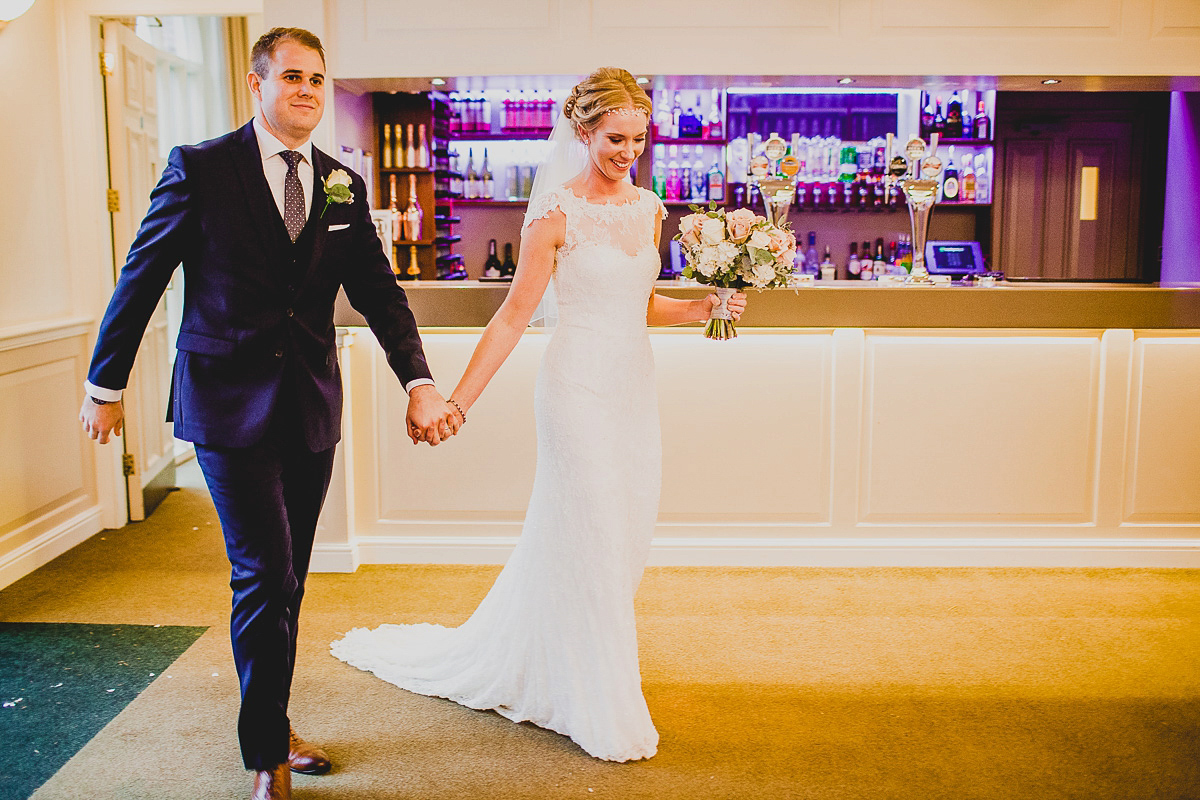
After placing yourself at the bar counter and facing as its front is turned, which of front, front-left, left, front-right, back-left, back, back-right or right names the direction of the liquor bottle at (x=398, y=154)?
back-right

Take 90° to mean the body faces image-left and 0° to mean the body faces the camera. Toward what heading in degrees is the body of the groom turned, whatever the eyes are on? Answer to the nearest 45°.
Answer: approximately 315°

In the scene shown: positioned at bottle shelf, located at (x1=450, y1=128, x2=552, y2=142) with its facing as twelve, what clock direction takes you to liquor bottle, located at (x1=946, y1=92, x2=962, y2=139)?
The liquor bottle is roughly at 9 o'clock from the bottle shelf.

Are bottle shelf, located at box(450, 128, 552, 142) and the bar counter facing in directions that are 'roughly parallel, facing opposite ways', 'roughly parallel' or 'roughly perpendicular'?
roughly parallel

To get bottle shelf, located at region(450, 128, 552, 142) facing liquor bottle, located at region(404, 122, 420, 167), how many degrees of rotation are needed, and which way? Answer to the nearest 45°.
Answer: approximately 45° to its right

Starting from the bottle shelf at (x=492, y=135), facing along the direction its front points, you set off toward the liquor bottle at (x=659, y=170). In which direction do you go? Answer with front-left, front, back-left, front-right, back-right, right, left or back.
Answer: left

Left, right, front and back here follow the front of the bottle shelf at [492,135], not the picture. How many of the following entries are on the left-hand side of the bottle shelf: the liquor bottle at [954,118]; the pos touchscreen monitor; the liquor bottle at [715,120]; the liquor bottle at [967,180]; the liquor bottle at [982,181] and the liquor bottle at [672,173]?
6

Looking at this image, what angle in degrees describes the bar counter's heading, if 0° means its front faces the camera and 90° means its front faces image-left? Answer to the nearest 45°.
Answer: approximately 0°

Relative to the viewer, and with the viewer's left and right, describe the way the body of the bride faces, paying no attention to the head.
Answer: facing the viewer and to the right of the viewer

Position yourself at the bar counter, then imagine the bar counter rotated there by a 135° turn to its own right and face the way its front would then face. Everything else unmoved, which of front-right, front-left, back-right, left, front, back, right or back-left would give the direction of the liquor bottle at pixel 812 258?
front-right

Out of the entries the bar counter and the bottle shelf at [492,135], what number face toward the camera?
2

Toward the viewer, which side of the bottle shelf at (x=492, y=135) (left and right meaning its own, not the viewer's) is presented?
front

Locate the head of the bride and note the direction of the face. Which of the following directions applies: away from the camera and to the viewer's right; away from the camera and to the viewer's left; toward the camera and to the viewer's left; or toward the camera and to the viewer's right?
toward the camera and to the viewer's right

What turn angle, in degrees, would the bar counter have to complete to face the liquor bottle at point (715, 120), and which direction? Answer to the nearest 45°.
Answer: approximately 180°
